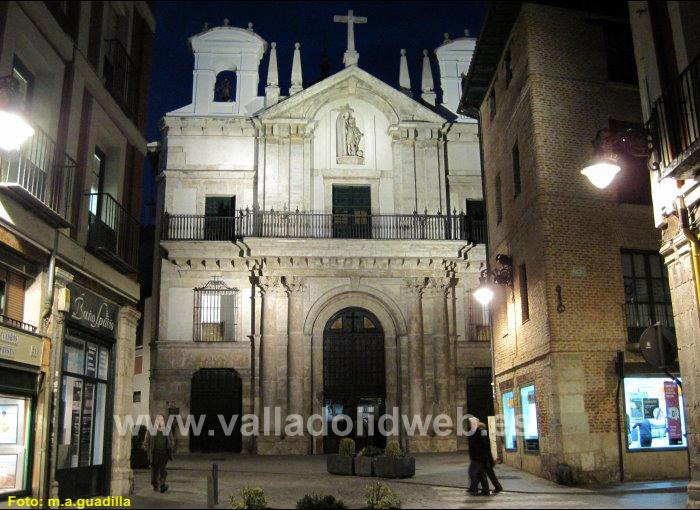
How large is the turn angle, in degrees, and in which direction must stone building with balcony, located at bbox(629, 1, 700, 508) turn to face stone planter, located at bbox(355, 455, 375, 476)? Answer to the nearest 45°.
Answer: approximately 45° to its right

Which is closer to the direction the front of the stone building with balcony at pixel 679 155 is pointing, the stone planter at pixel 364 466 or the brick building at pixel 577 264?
the stone planter

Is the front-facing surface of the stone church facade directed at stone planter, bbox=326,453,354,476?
yes

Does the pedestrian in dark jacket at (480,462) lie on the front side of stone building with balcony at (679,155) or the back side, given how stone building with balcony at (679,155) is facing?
on the front side

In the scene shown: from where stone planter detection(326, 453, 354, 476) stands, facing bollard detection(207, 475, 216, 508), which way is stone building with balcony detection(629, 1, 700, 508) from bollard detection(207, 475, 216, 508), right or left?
left

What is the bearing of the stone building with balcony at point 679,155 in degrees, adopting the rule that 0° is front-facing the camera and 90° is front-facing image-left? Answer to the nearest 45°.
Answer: approximately 90°

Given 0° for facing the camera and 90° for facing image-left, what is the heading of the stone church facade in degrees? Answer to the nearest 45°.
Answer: approximately 0°

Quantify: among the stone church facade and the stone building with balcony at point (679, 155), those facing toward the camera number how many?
1

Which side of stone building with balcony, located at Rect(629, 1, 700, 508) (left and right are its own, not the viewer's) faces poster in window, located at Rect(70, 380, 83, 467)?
front
